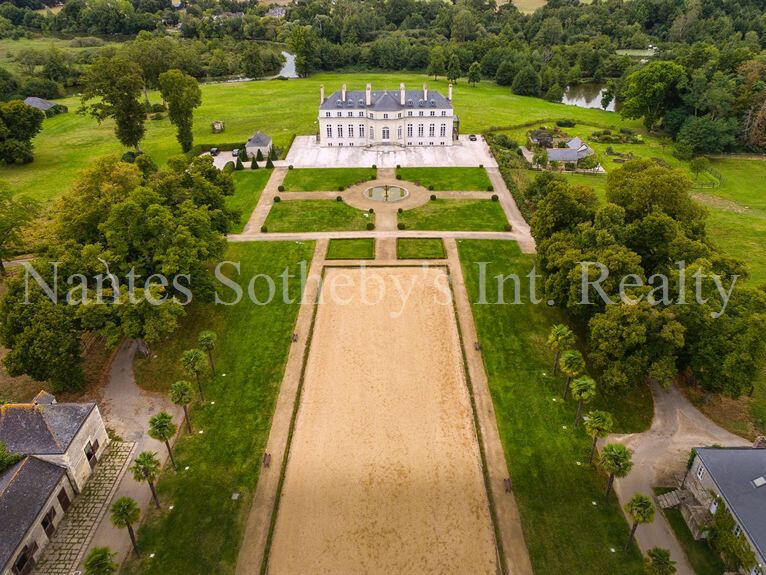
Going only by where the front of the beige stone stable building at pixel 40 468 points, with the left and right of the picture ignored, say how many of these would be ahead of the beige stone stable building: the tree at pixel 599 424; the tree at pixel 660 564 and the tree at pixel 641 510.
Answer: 3

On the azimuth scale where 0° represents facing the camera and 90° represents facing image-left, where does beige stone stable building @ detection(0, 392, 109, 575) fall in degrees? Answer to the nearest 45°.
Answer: approximately 315°

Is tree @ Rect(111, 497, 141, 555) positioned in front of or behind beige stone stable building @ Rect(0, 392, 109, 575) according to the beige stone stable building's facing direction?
in front

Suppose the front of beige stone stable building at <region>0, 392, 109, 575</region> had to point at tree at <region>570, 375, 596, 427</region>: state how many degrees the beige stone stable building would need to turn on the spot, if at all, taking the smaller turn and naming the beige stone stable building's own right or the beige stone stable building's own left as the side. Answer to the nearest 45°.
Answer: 0° — it already faces it

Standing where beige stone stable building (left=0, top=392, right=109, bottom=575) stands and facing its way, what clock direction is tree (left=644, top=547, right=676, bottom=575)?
The tree is roughly at 12 o'clock from the beige stone stable building.

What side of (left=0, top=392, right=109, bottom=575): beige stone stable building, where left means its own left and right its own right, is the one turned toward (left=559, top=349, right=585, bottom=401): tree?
front

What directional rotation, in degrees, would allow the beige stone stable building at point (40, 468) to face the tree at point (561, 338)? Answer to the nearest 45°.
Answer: approximately 45° to its left

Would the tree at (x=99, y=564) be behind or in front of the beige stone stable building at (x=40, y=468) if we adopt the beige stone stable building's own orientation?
in front

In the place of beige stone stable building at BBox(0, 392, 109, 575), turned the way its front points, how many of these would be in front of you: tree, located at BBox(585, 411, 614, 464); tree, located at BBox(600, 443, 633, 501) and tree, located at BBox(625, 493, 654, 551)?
3
